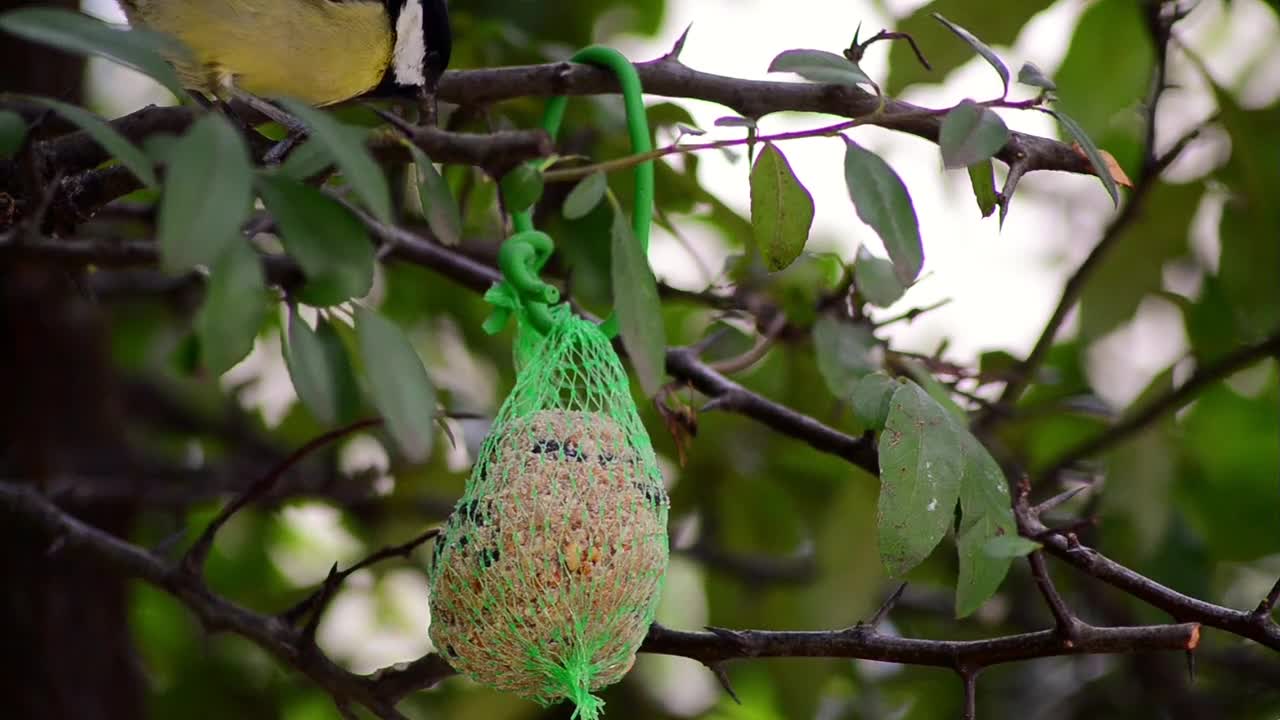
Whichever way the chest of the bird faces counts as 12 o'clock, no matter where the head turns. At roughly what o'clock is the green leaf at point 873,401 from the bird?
The green leaf is roughly at 12 o'clock from the bird.

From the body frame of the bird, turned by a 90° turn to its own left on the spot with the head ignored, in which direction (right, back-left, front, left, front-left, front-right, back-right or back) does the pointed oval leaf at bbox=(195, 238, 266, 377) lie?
back

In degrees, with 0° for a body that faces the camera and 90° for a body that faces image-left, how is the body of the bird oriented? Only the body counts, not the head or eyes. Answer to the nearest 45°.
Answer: approximately 270°

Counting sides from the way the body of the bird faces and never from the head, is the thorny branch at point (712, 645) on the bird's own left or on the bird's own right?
on the bird's own right

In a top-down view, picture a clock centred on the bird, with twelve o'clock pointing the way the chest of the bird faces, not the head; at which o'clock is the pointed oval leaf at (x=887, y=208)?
The pointed oval leaf is roughly at 12 o'clock from the bird.

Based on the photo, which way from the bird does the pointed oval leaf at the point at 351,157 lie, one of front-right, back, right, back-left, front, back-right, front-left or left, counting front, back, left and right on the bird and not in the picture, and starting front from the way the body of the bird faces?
right

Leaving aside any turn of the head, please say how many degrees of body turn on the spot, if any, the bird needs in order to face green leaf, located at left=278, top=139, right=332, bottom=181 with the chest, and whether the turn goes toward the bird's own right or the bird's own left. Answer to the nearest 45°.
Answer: approximately 90° to the bird's own right

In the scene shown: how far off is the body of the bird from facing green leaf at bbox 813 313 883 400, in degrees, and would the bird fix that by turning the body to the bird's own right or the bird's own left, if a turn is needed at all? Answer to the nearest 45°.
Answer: approximately 45° to the bird's own right

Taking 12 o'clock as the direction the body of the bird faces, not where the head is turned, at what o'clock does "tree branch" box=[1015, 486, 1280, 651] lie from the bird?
The tree branch is roughly at 12 o'clock from the bird.

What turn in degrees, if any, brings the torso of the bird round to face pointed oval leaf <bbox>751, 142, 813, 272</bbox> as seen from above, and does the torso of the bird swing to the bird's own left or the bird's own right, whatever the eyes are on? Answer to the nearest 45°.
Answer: approximately 45° to the bird's own right

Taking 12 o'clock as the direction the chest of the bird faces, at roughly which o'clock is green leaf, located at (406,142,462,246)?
The green leaf is roughly at 12 o'clock from the bird.

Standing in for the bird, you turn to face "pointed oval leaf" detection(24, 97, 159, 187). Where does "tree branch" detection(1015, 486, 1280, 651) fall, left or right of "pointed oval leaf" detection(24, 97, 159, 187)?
left

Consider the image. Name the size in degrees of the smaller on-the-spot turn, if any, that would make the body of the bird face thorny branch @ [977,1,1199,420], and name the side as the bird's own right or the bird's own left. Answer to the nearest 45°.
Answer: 0° — it already faces it

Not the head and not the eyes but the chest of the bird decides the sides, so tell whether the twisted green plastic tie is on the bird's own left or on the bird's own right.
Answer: on the bird's own left
